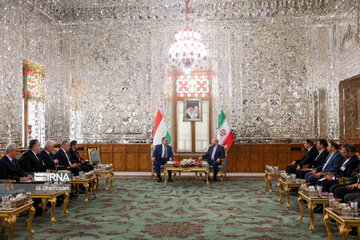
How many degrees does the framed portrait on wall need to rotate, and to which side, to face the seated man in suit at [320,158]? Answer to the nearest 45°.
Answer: approximately 45° to its left

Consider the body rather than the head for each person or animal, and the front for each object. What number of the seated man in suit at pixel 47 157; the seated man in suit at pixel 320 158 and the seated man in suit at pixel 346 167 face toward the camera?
0

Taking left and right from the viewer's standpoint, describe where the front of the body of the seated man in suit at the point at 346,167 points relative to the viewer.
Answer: facing to the left of the viewer

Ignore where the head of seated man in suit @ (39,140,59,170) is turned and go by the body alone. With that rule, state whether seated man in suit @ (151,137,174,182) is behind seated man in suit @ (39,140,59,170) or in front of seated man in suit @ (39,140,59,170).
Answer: in front

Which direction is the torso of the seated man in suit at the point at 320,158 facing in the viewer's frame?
to the viewer's left

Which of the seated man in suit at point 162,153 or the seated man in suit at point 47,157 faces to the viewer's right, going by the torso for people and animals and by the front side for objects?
the seated man in suit at point 47,157

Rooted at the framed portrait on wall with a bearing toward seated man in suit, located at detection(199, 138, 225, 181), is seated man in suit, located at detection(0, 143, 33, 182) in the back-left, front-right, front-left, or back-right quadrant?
front-right

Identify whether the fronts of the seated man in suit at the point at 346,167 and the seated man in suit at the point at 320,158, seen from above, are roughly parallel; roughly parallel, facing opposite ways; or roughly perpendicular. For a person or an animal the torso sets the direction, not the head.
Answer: roughly parallel

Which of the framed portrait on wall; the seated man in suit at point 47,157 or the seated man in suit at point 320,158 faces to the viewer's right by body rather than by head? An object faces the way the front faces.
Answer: the seated man in suit at point 47,157

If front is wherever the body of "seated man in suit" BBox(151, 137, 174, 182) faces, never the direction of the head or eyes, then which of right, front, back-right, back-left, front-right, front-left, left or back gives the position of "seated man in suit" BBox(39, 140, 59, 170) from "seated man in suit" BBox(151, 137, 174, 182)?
front-right

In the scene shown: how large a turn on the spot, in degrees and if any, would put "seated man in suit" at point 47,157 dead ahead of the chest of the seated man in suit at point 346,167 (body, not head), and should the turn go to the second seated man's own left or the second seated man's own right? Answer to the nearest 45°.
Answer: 0° — they already face them

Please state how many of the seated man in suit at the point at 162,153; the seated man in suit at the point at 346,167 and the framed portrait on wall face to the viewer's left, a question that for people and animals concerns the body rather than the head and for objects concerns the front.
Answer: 1

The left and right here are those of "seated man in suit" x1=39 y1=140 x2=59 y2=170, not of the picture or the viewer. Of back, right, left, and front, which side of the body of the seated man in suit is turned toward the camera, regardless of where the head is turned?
right

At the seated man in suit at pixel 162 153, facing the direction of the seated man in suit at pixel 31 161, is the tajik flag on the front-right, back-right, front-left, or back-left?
back-right
